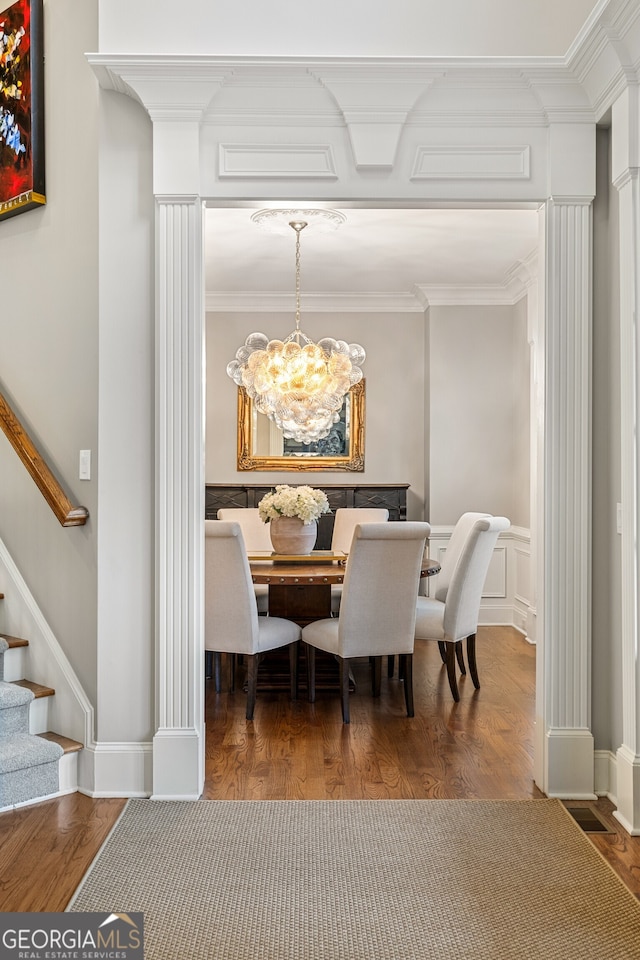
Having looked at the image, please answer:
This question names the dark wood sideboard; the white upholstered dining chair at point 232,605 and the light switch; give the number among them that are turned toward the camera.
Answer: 2

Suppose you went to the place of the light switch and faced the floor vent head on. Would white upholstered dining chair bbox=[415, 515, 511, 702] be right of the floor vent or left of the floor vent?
left

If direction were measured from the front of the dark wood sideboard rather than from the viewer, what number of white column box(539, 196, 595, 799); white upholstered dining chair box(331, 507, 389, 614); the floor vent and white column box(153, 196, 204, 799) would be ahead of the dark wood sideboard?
4

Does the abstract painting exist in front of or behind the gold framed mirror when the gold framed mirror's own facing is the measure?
in front

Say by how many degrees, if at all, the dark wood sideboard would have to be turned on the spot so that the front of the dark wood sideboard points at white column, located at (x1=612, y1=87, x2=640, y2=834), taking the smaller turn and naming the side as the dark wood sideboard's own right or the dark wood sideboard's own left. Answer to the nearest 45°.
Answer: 0° — it already faces it

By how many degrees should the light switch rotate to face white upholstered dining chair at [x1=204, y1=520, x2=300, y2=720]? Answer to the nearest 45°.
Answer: approximately 135° to its left

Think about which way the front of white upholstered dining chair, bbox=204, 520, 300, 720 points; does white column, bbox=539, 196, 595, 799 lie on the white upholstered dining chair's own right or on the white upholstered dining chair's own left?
on the white upholstered dining chair's own right

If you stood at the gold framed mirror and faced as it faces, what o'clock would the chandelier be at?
The chandelier is roughly at 12 o'clock from the gold framed mirror.

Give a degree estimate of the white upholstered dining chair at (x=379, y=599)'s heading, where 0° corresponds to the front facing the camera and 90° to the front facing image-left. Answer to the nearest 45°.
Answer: approximately 135°

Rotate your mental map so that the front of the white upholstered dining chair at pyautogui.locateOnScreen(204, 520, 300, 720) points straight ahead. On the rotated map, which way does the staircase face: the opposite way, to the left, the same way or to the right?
to the right
